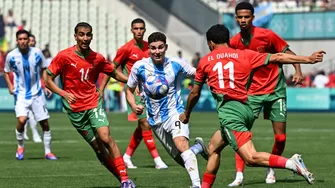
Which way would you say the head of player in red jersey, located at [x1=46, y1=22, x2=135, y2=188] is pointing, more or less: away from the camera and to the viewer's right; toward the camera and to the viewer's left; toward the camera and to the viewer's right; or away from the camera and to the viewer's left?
toward the camera and to the viewer's right

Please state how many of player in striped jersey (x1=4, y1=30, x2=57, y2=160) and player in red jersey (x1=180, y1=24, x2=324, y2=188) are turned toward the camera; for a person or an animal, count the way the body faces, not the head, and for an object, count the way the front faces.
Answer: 1

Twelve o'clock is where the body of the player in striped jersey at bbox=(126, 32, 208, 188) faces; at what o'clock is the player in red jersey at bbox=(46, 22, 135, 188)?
The player in red jersey is roughly at 3 o'clock from the player in striped jersey.

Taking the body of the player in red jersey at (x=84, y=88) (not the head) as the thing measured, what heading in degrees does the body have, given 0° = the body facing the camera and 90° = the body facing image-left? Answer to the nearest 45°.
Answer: approximately 0°

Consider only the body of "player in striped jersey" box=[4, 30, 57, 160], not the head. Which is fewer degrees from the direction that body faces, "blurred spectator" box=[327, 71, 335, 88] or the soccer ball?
the soccer ball

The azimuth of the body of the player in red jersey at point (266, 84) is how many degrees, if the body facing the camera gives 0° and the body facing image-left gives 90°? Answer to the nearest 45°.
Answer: approximately 45°

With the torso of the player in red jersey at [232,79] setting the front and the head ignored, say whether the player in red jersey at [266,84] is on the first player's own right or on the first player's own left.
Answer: on the first player's own right

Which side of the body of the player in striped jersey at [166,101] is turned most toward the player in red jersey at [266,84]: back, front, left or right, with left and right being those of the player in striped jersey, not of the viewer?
left

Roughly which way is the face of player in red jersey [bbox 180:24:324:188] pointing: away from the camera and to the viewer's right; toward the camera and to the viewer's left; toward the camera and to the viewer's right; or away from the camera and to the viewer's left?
away from the camera and to the viewer's left

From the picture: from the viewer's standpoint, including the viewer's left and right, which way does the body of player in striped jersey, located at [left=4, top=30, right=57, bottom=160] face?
facing the viewer

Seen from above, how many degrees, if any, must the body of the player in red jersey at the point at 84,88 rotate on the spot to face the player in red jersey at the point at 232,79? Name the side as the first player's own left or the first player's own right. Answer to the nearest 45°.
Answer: approximately 45° to the first player's own left

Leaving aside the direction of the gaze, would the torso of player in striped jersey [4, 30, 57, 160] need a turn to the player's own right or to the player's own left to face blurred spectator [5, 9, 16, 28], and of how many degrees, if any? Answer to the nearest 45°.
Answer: approximately 180°

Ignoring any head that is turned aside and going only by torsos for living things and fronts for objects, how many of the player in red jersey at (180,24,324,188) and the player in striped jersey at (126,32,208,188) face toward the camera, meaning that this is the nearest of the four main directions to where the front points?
1

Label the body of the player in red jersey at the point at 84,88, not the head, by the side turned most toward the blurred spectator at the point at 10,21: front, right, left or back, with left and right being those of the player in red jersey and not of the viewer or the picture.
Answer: back
